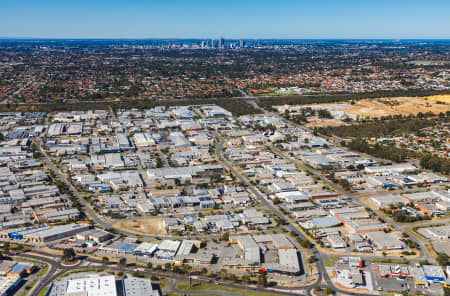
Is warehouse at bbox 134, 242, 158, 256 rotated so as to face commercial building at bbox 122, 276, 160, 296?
yes

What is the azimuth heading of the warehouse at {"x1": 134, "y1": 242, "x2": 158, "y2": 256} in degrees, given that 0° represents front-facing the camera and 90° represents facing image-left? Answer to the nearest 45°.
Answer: approximately 0°

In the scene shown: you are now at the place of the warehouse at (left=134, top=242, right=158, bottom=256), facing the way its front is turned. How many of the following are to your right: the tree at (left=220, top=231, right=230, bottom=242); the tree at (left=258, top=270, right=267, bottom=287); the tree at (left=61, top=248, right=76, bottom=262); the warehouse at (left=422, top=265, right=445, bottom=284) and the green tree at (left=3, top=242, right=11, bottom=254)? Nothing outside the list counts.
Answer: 2

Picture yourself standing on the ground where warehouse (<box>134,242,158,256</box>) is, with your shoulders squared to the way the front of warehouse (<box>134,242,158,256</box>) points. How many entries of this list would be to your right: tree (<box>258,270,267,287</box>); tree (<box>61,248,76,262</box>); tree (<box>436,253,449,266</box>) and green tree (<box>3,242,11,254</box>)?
2

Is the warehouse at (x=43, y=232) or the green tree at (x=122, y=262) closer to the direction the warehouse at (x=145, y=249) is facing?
the green tree

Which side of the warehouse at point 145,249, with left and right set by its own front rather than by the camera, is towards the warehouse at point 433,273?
left

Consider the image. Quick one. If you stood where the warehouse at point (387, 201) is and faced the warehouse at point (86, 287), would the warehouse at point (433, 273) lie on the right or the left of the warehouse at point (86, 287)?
left

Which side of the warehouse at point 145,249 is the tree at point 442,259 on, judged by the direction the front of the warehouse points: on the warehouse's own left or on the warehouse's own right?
on the warehouse's own left
